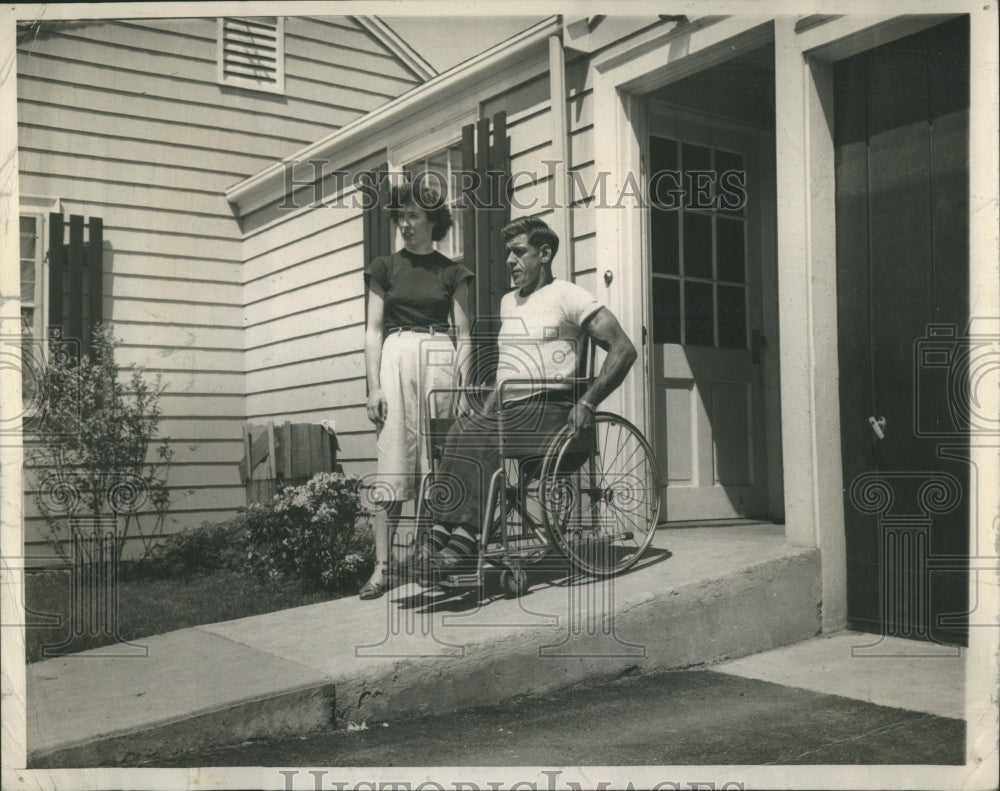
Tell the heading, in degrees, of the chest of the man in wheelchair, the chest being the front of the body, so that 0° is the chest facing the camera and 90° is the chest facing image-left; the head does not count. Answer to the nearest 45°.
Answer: approximately 45°

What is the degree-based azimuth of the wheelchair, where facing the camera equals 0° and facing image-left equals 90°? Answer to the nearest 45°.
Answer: approximately 45°

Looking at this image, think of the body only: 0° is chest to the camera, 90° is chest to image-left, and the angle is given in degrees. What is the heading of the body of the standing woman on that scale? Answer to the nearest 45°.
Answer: approximately 45°

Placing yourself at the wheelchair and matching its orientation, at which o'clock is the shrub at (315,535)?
The shrub is roughly at 2 o'clock from the wheelchair.

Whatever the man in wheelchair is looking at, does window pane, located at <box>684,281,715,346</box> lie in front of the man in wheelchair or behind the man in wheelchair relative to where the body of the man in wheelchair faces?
behind

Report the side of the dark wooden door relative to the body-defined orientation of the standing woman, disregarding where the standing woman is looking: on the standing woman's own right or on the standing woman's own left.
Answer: on the standing woman's own left

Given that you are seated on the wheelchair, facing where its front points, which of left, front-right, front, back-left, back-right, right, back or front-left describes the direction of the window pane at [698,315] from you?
back

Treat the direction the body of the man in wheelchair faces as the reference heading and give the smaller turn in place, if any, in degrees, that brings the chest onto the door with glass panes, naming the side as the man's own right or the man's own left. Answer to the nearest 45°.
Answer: approximately 180°
